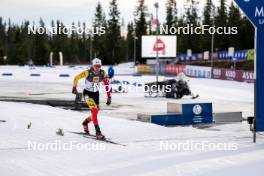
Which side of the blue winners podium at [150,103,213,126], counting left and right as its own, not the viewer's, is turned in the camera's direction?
front

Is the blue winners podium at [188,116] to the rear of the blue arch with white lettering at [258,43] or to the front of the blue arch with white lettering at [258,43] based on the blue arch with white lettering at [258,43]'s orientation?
to the rear

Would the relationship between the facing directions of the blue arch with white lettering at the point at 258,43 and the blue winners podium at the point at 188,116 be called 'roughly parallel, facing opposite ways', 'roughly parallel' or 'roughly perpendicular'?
roughly parallel

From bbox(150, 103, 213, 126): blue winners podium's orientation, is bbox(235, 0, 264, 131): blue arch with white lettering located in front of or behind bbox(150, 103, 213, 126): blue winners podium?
in front

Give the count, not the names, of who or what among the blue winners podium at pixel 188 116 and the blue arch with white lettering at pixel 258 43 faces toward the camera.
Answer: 2

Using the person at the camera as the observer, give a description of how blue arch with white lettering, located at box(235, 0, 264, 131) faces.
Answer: facing the viewer
